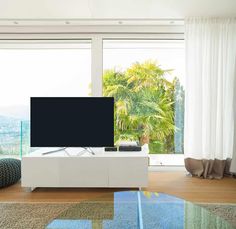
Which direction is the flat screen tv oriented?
toward the camera

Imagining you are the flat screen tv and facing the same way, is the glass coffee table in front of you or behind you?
in front

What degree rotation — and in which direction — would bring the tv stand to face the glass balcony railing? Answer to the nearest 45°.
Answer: approximately 135° to its right

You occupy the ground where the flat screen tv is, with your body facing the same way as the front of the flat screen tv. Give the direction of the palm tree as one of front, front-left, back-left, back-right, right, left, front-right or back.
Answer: back-left

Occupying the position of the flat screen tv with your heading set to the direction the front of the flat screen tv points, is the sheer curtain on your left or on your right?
on your left

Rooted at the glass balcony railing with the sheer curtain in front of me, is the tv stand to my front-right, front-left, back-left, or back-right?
front-right

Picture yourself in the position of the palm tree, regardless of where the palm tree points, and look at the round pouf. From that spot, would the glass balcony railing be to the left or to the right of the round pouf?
right

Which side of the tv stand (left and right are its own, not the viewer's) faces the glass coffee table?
front

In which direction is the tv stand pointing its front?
toward the camera

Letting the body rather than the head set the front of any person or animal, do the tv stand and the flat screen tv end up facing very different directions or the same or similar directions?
same or similar directions

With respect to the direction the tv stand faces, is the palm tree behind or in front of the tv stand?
behind

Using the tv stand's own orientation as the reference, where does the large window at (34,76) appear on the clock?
The large window is roughly at 5 o'clock from the tv stand.

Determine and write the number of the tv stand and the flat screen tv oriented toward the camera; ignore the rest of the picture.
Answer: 2

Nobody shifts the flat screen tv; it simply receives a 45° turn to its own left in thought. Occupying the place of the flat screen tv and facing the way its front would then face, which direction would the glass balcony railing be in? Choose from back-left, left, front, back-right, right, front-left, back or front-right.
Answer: back
